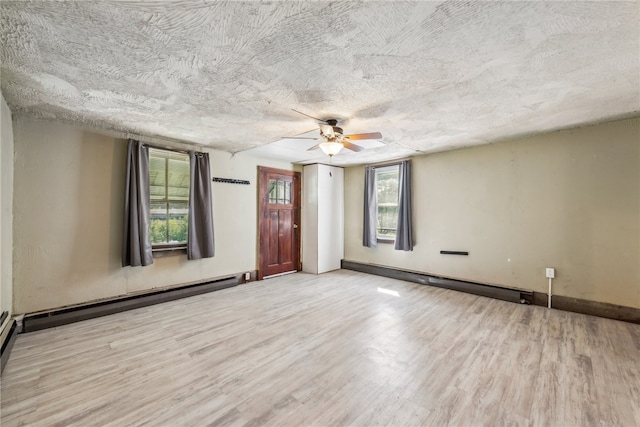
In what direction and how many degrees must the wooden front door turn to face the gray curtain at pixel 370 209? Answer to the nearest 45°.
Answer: approximately 45° to its left

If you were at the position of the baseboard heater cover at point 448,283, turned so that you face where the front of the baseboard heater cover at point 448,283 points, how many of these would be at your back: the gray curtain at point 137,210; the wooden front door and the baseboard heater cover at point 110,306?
0

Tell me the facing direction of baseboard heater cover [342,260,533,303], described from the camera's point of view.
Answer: facing the viewer and to the left of the viewer

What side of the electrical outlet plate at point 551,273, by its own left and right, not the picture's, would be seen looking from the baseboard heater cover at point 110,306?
front

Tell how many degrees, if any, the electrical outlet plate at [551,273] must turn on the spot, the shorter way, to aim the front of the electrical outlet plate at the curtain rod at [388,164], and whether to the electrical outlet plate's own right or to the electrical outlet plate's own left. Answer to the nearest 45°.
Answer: approximately 45° to the electrical outlet plate's own right

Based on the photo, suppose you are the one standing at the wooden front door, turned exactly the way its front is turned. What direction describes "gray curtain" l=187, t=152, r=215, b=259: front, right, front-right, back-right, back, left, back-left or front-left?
right

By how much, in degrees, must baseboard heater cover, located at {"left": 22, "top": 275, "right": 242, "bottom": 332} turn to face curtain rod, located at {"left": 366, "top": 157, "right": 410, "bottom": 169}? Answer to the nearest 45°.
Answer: approximately 45° to its left

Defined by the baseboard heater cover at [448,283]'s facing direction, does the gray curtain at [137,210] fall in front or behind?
in front

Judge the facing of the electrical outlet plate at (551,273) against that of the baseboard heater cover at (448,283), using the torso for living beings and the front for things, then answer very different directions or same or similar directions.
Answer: same or similar directions

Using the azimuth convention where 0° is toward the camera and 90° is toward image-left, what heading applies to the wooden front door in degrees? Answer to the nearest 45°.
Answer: approximately 315°

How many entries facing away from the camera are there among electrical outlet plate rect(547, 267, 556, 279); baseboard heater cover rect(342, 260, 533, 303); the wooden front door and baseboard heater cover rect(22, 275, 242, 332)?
0

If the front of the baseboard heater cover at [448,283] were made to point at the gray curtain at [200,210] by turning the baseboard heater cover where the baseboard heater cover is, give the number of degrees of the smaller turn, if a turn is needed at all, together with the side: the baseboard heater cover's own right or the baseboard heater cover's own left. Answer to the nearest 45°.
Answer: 0° — it already faces it

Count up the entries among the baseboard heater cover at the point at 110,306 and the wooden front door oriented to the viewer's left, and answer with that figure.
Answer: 0

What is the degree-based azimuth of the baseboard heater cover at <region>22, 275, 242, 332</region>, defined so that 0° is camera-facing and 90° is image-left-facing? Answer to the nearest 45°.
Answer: approximately 315°

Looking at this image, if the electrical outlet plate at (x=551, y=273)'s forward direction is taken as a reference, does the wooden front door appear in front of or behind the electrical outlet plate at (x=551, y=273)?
in front

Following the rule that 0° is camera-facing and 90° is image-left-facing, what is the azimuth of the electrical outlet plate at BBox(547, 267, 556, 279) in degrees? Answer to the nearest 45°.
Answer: approximately 45°

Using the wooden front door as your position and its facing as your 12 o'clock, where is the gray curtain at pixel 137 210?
The gray curtain is roughly at 3 o'clock from the wooden front door.
